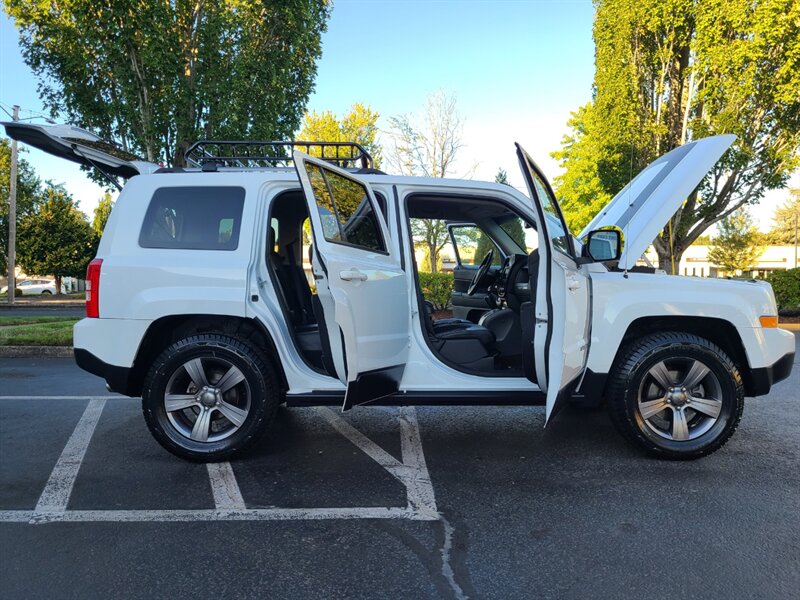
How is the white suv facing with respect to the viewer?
to the viewer's right

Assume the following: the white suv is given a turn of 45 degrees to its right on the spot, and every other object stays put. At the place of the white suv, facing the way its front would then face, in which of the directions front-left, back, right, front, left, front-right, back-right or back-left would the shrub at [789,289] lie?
left

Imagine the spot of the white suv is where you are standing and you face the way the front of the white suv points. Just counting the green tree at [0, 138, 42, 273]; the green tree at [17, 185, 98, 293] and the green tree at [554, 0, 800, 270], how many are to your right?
0

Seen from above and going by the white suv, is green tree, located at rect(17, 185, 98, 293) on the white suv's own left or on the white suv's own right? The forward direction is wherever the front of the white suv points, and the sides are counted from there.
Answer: on the white suv's own left

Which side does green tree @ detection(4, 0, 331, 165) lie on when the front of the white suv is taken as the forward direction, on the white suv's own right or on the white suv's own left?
on the white suv's own left

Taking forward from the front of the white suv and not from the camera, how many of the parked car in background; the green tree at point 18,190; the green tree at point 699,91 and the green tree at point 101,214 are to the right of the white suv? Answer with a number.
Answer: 0

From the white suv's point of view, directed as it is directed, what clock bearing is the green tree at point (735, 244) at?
The green tree is roughly at 10 o'clock from the white suv.

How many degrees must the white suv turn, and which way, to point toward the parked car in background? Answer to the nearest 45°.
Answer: approximately 135° to its left

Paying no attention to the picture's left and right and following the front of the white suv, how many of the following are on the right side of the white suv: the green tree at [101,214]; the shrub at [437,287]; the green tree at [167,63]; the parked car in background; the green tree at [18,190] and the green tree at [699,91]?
0

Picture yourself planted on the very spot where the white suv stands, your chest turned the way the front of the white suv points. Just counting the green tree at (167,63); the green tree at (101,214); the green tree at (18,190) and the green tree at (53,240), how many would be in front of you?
0

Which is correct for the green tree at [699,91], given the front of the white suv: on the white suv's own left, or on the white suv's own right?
on the white suv's own left

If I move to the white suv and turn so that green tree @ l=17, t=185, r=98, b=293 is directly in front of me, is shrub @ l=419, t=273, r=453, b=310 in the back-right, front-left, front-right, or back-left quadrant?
front-right

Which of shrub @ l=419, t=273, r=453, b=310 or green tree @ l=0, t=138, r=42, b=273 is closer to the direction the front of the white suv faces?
the shrub

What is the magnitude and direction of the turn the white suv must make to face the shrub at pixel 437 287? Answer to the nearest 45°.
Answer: approximately 90° to its left

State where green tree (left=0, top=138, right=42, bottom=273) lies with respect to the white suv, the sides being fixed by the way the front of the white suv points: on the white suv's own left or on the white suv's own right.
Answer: on the white suv's own left

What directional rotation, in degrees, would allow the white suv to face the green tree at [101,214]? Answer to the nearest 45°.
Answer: approximately 135° to its left
